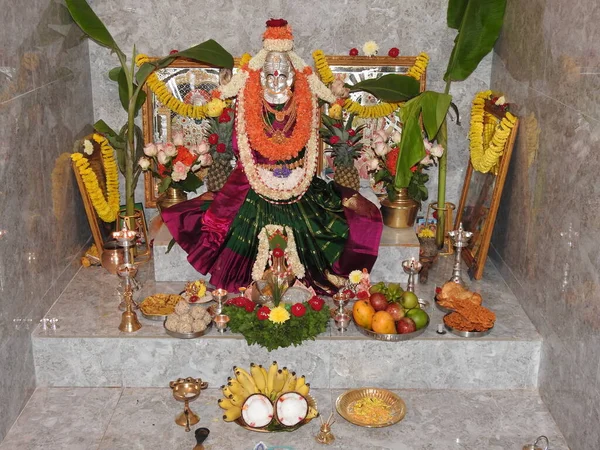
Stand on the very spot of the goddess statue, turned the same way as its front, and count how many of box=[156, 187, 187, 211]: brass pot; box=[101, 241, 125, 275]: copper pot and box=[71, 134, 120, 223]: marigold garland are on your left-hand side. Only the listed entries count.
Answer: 0

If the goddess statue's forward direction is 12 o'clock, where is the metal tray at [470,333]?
The metal tray is roughly at 10 o'clock from the goddess statue.

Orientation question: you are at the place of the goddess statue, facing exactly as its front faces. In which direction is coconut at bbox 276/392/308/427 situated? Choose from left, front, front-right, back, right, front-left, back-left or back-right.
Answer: front

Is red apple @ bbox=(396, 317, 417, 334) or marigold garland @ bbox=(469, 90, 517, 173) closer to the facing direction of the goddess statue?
the red apple

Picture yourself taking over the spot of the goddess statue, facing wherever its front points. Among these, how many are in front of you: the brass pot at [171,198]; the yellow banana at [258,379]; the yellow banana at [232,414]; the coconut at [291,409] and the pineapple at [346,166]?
3

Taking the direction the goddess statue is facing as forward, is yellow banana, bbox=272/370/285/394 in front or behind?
in front

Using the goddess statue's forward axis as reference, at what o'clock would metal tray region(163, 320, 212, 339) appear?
The metal tray is roughly at 1 o'clock from the goddess statue.

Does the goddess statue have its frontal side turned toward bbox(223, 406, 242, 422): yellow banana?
yes

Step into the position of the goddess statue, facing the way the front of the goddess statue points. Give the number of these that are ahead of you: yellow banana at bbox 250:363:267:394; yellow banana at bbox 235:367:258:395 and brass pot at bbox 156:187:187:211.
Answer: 2

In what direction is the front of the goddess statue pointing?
toward the camera

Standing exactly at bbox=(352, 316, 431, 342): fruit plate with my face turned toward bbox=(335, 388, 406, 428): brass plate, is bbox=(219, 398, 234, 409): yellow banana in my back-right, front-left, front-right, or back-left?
front-right

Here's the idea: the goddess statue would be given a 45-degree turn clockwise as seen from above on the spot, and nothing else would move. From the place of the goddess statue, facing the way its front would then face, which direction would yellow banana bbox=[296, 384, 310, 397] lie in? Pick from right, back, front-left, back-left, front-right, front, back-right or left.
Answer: front-left

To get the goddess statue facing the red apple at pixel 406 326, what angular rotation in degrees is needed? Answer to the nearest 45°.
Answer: approximately 45° to its left

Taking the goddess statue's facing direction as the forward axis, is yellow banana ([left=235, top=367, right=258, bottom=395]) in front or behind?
in front

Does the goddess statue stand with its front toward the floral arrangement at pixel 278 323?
yes

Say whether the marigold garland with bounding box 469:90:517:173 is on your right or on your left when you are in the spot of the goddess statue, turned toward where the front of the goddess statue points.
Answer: on your left

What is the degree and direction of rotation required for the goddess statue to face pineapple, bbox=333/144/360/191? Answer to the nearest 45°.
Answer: approximately 135° to its left

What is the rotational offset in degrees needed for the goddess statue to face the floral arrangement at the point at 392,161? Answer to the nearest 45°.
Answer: approximately 135° to its left

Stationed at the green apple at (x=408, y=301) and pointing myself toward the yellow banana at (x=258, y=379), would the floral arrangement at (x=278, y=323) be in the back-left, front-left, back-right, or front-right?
front-right

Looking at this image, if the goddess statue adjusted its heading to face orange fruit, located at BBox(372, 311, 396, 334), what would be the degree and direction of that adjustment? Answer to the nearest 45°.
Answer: approximately 45° to its left

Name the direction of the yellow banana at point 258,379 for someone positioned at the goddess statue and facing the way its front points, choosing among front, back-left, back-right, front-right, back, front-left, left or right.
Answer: front
